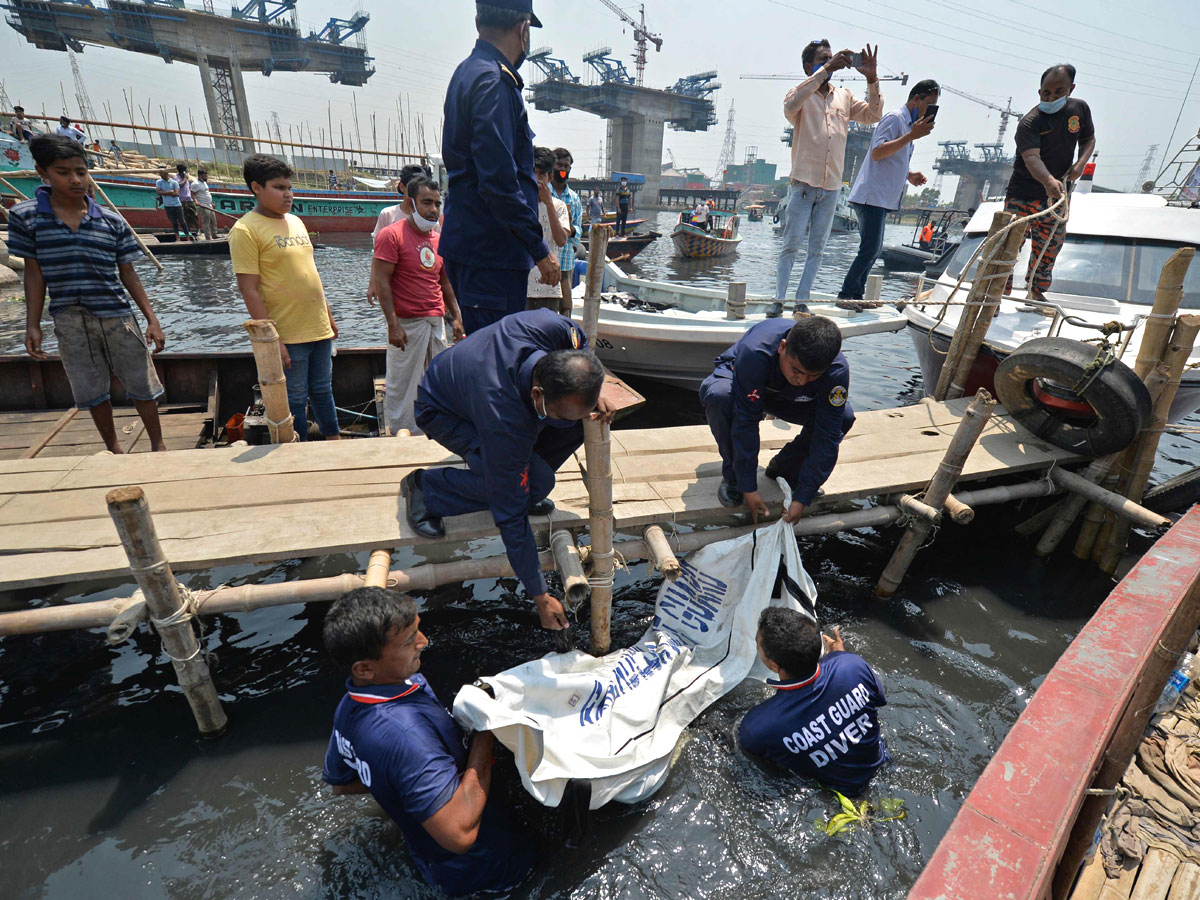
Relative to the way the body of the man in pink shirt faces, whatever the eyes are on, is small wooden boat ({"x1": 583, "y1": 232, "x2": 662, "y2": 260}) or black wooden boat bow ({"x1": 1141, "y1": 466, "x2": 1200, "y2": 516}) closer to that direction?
the black wooden boat bow

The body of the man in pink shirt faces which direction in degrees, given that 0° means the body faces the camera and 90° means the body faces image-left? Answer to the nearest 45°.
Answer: approximately 315°

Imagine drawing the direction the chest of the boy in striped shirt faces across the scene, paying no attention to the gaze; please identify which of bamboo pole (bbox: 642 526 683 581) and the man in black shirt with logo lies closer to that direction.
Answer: the bamboo pole

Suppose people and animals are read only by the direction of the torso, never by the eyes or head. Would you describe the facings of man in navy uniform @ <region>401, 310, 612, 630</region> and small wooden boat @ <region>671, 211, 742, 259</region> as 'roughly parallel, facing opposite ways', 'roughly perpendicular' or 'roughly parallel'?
roughly perpendicular

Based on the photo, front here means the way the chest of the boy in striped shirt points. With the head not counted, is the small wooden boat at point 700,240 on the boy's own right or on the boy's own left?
on the boy's own left

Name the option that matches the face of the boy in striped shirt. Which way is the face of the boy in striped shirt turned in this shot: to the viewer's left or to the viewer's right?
to the viewer's right

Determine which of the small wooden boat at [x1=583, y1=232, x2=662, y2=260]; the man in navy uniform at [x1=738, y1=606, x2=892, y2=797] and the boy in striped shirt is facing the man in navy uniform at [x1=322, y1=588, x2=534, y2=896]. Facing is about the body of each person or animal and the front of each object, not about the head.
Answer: the boy in striped shirt

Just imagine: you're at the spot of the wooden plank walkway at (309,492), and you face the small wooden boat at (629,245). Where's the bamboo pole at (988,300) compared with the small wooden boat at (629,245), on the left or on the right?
right

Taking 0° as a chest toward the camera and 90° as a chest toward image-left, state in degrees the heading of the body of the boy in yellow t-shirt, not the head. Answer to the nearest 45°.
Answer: approximately 315°

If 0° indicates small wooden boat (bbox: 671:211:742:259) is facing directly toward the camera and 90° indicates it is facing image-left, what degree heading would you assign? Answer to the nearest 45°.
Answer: approximately 45°

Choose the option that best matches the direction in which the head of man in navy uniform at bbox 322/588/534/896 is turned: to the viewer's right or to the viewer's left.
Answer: to the viewer's right
